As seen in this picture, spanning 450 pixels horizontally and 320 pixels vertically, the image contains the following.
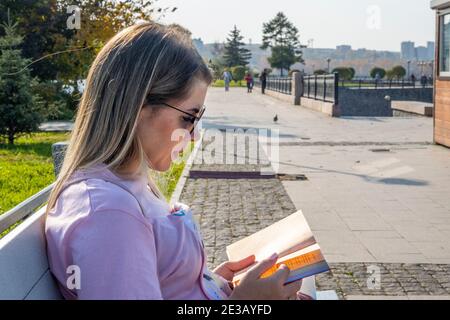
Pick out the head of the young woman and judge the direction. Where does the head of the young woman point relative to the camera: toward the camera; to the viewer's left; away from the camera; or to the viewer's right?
to the viewer's right

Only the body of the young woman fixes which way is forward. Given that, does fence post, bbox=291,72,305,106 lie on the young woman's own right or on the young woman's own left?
on the young woman's own left

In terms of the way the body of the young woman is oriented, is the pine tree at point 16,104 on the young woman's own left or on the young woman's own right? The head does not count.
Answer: on the young woman's own left

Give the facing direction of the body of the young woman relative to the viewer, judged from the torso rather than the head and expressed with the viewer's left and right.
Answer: facing to the right of the viewer

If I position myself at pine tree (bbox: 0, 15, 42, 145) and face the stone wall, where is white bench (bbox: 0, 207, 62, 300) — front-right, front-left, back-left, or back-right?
back-right

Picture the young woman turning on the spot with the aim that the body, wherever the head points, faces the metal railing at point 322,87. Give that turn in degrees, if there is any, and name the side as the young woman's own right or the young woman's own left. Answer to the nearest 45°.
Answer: approximately 90° to the young woman's own left

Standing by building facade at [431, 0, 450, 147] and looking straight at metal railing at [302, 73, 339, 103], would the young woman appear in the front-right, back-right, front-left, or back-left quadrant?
back-left

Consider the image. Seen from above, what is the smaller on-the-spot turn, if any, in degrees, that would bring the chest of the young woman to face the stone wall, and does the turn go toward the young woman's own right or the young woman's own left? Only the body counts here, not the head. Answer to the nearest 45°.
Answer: approximately 90° to the young woman's own left
